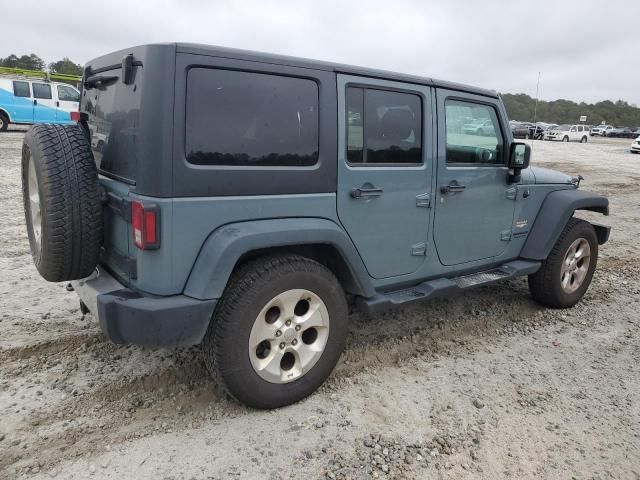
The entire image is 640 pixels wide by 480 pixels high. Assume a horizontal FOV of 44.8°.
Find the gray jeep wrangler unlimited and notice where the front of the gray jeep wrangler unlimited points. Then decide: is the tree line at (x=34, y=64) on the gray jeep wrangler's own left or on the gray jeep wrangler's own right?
on the gray jeep wrangler's own left

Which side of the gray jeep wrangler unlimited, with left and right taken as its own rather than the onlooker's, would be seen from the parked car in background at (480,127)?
front

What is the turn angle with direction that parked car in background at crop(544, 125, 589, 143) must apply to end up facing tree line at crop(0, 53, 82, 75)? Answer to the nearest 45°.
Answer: approximately 45° to its right

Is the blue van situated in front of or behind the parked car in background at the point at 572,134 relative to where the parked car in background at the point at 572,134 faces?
in front

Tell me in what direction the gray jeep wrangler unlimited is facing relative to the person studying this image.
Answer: facing away from the viewer and to the right of the viewer

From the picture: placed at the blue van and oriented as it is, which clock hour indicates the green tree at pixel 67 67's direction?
The green tree is roughly at 9 o'clock from the blue van.
